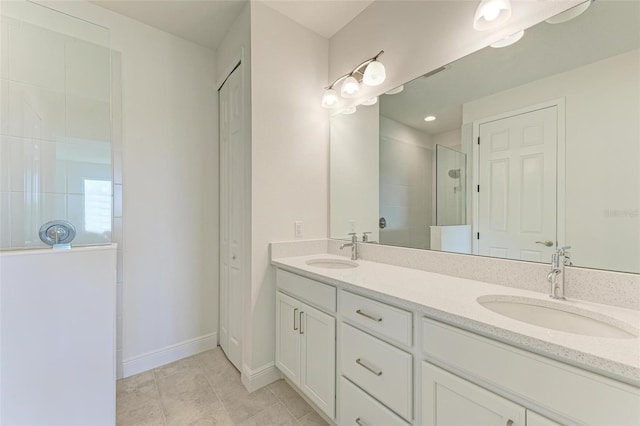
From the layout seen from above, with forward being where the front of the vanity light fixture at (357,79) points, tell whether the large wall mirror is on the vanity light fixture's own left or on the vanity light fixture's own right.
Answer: on the vanity light fixture's own left

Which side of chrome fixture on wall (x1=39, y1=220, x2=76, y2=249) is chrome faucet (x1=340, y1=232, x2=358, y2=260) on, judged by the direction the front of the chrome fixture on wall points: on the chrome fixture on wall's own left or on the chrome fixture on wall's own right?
on the chrome fixture on wall's own left

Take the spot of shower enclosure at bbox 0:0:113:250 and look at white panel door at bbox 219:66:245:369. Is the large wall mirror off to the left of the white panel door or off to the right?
right

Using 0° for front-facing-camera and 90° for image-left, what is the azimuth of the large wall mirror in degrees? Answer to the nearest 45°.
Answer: approximately 45°

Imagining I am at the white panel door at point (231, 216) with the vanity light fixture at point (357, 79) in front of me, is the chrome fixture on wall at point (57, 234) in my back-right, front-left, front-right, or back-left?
back-right

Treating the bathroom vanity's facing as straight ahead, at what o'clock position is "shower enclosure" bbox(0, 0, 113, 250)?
The shower enclosure is roughly at 1 o'clock from the bathroom vanity.

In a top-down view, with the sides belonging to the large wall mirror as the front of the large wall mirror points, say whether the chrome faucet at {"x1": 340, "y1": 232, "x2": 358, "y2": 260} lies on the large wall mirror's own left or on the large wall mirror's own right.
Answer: on the large wall mirror's own right

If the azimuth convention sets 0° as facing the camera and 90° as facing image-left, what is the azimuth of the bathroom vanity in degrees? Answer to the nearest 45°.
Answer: approximately 45°
